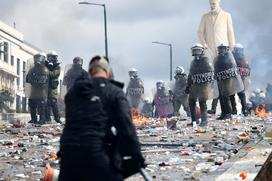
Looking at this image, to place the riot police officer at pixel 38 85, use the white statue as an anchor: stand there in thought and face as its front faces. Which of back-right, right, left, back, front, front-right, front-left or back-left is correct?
front-right

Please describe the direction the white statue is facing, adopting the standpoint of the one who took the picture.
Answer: facing the viewer

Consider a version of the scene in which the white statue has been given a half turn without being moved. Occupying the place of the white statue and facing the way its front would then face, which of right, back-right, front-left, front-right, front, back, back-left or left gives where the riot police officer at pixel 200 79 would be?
back

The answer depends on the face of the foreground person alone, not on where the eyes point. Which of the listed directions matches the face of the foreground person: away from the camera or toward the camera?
away from the camera

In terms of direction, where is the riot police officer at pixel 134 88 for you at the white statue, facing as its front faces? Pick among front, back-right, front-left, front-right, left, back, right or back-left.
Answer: right

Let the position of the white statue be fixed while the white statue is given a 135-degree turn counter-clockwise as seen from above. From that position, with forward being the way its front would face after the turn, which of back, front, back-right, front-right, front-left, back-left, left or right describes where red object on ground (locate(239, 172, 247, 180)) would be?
back-right

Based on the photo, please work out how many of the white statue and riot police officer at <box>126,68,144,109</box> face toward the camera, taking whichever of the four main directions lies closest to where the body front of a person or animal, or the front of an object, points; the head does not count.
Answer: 2

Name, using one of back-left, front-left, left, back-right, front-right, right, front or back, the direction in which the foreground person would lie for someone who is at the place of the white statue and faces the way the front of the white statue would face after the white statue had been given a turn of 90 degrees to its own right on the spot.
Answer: left
